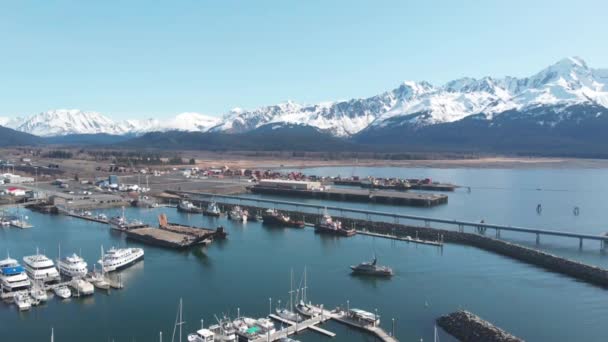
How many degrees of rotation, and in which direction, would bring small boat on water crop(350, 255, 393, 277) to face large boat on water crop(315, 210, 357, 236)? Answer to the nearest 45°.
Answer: approximately 90° to its right

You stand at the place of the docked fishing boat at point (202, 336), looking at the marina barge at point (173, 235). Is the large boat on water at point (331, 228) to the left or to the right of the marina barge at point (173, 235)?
right

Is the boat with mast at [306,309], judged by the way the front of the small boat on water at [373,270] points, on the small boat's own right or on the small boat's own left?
on the small boat's own left

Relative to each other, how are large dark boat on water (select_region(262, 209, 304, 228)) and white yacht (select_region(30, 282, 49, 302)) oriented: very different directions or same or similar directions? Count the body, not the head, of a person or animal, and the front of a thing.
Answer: very different directions

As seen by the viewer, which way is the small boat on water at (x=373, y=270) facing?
to the viewer's left

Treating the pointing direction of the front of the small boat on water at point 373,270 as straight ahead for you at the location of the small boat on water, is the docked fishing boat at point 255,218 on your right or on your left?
on your right

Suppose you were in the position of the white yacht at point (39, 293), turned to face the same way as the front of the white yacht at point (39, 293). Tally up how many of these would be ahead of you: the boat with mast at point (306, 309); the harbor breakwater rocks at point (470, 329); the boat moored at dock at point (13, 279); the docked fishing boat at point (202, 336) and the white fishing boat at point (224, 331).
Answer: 4

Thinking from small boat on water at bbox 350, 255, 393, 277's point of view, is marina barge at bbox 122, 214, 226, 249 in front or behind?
in front
